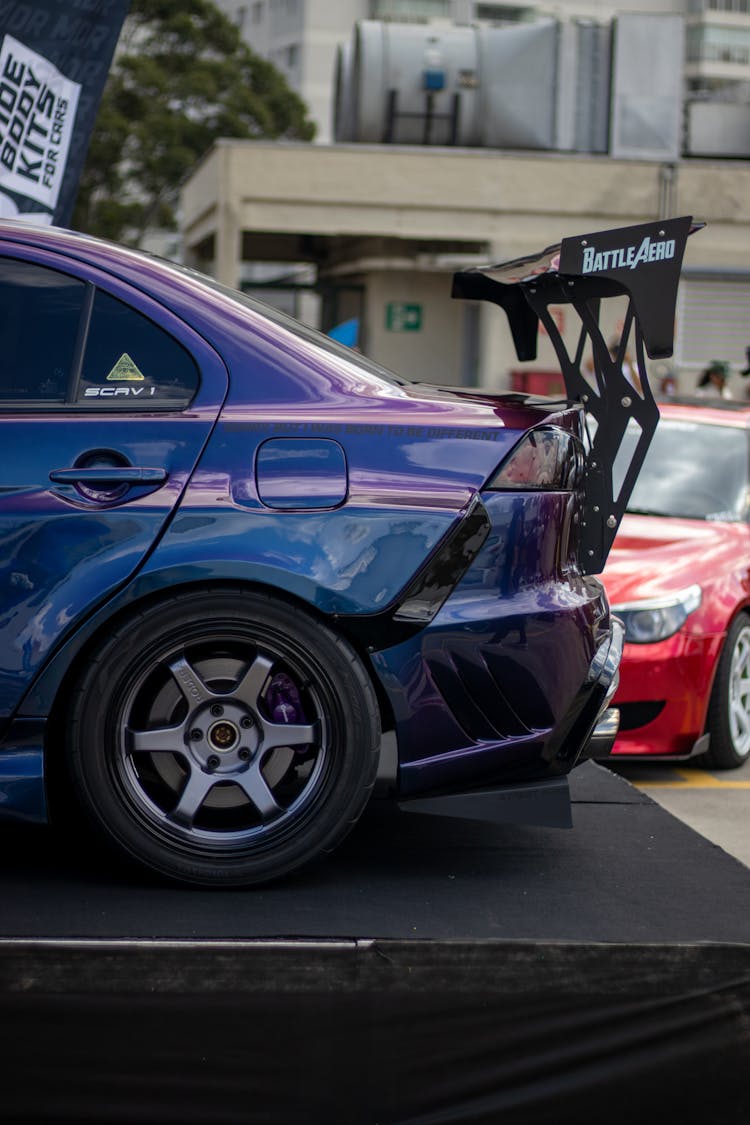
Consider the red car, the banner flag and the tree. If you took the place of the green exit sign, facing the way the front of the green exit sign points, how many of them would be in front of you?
2

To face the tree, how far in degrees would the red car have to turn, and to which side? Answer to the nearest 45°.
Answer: approximately 135° to its right

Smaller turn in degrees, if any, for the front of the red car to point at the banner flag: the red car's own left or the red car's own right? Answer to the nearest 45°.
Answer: approximately 45° to the red car's own right

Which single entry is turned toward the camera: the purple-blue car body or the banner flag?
the banner flag

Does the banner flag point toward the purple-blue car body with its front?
yes

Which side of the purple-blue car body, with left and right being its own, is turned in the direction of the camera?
left

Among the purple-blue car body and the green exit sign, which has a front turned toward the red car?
the green exit sign

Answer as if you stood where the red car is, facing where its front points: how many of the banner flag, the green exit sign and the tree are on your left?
0

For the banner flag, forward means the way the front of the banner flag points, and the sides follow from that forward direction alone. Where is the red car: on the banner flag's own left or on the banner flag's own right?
on the banner flag's own left

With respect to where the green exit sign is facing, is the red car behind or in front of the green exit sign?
in front

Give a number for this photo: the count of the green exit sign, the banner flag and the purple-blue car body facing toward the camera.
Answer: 2

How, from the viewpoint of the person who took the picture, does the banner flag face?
facing the viewer

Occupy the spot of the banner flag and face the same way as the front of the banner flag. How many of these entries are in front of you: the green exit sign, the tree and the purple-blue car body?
1

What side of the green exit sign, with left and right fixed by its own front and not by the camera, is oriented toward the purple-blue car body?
front

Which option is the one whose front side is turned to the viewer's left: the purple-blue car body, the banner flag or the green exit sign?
the purple-blue car body

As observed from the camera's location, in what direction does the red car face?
facing the viewer and to the left of the viewer
